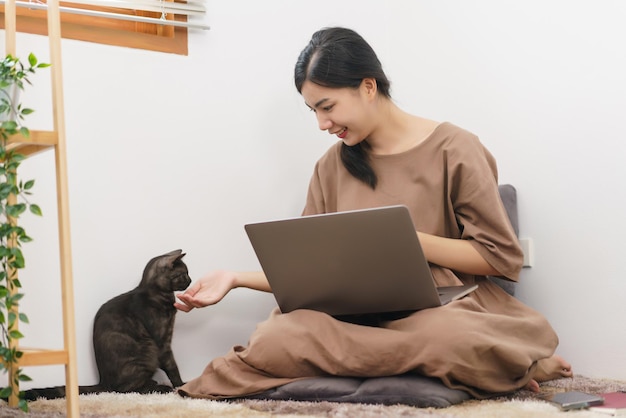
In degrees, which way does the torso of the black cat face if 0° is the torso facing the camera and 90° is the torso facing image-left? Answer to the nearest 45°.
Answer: approximately 270°

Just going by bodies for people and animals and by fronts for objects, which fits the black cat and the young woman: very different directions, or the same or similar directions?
very different directions

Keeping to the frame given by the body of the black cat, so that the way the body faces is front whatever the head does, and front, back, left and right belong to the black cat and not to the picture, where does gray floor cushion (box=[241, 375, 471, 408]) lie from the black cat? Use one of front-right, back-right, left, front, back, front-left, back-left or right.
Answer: front-right

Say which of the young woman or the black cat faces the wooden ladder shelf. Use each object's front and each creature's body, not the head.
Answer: the young woman

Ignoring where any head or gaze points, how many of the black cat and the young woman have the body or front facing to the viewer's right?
1

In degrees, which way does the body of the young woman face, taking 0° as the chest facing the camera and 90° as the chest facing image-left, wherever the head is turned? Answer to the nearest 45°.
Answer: approximately 45°
